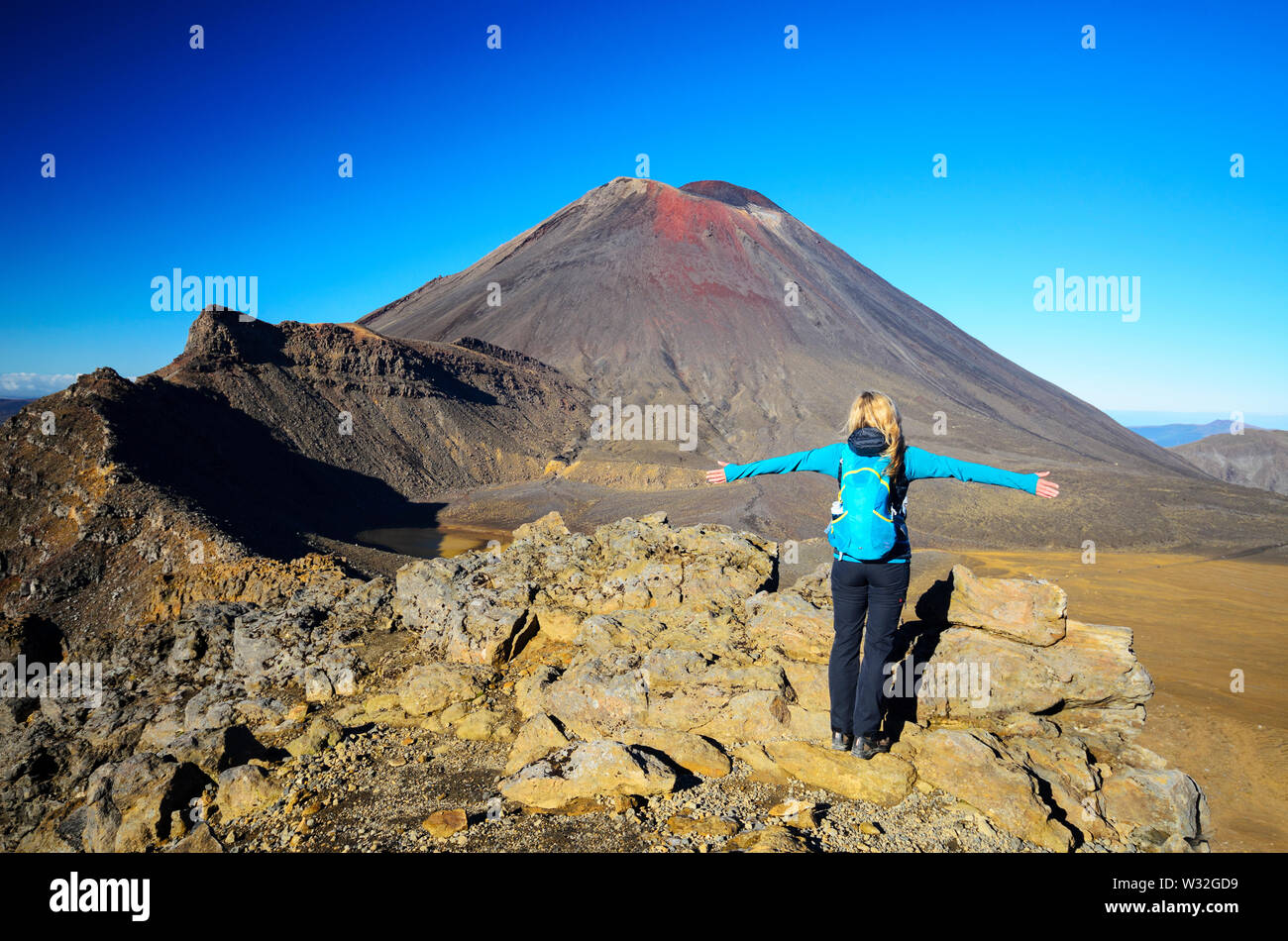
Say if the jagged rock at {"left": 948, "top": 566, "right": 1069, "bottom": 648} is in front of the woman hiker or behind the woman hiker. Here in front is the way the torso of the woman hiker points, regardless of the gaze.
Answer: in front

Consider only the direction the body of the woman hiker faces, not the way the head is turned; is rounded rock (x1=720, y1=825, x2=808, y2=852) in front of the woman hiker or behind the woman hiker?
behind

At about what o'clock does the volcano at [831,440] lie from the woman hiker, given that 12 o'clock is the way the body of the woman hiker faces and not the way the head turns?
The volcano is roughly at 12 o'clock from the woman hiker.

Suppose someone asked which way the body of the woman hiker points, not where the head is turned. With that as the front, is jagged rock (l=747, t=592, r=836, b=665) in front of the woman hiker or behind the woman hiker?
in front

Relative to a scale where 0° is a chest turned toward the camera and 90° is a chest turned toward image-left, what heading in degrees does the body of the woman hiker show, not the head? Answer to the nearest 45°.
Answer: approximately 180°

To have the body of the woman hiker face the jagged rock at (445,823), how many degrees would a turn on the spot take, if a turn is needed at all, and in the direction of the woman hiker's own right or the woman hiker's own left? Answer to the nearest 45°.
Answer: approximately 135° to the woman hiker's own left

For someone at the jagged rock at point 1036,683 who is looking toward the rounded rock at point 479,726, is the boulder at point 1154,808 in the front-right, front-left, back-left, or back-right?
back-left

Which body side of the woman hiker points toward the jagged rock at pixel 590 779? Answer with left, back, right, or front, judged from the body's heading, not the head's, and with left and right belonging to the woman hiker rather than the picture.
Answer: left

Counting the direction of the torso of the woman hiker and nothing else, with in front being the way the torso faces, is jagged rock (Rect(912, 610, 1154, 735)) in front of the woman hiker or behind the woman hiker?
in front
